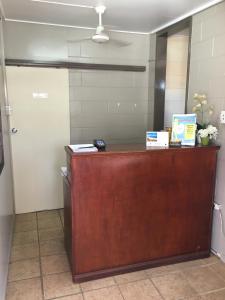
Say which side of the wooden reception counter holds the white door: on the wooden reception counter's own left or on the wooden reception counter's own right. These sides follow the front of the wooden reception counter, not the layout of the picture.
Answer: on the wooden reception counter's own right

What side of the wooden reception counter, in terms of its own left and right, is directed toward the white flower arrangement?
left
